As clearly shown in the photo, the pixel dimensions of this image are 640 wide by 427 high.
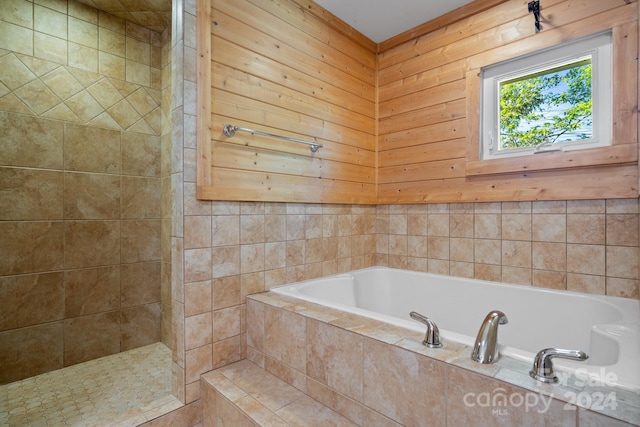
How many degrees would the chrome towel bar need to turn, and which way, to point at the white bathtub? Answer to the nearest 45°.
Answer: approximately 45° to its left

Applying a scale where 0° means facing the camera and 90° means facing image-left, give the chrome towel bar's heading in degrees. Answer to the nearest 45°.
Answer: approximately 315°

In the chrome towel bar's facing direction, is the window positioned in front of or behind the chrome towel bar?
in front
